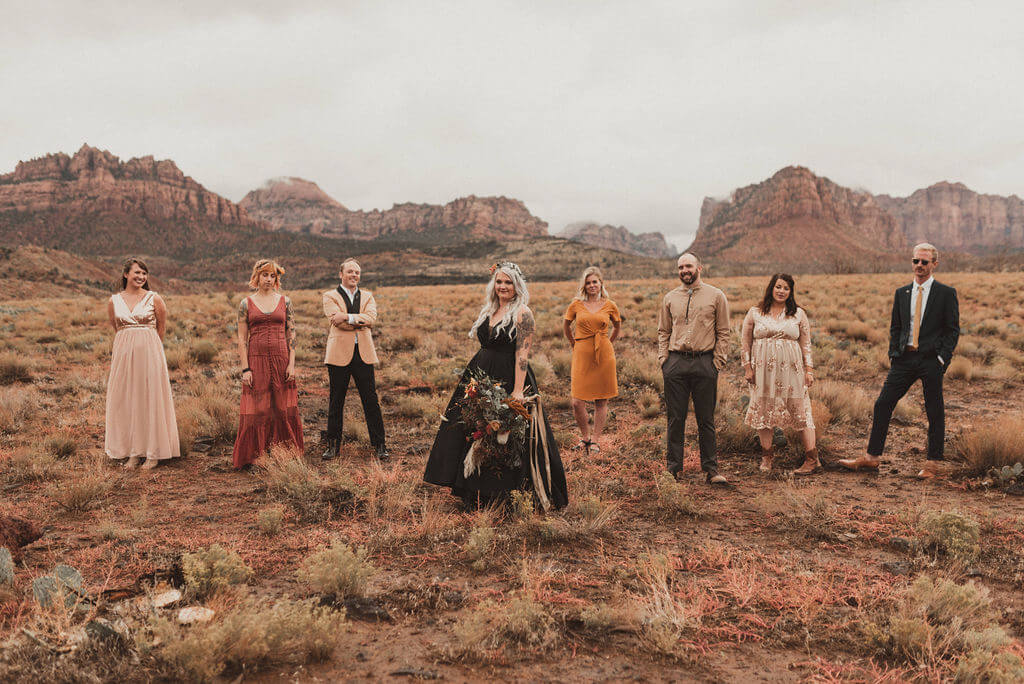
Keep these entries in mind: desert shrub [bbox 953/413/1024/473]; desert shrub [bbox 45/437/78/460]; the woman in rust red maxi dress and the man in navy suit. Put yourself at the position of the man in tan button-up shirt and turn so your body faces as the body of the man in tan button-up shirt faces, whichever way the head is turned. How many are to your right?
2

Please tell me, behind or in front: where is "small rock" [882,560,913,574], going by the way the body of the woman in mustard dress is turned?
in front

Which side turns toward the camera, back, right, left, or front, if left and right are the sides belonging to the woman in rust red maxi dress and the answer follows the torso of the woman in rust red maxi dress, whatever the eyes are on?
front

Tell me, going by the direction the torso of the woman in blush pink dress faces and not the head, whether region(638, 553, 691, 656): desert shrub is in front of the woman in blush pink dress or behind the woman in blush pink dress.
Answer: in front

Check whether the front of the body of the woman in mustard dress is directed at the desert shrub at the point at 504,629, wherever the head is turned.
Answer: yes

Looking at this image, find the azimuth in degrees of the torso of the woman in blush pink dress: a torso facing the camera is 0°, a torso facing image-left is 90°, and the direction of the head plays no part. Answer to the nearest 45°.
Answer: approximately 0°

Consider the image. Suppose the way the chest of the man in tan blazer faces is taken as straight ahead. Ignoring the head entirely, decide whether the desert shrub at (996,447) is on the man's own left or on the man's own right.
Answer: on the man's own left

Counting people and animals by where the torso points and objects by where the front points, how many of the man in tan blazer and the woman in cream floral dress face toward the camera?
2

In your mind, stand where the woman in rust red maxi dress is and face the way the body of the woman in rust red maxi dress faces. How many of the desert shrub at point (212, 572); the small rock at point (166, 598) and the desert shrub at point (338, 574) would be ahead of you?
3

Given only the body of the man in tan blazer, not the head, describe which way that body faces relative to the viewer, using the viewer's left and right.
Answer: facing the viewer
